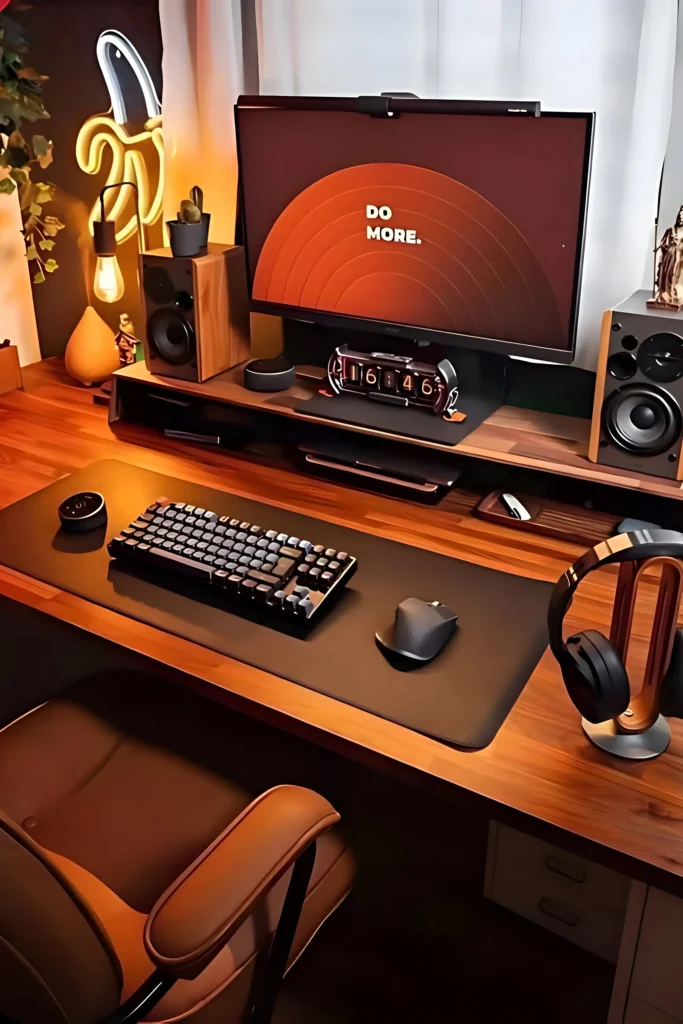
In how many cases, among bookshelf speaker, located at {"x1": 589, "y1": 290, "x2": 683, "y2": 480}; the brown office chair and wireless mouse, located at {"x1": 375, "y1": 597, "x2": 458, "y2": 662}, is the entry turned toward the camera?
1

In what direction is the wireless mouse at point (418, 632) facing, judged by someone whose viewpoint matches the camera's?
facing away from the viewer and to the right of the viewer

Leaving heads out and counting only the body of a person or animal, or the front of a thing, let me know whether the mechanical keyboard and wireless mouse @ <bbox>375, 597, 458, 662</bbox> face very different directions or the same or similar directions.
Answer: very different directions

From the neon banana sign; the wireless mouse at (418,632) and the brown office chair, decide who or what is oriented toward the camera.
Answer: the neon banana sign

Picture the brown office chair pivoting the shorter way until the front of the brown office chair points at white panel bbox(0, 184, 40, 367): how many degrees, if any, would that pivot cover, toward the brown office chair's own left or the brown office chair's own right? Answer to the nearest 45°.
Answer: approximately 45° to the brown office chair's own left

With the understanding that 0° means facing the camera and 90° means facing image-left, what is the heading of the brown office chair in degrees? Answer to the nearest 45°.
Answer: approximately 225°

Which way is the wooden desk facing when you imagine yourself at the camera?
facing the viewer and to the left of the viewer

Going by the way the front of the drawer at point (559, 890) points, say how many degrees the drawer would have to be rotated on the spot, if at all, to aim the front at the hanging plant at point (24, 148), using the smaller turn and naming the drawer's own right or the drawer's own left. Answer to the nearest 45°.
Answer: approximately 90° to the drawer's own right

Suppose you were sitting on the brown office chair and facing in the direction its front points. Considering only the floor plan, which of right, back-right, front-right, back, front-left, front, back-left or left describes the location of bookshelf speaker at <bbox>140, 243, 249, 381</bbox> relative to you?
front-left

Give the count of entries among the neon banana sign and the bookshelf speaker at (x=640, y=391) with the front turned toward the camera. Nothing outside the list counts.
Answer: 2

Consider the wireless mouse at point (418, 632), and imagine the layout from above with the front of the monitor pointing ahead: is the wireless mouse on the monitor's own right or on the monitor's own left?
on the monitor's own left

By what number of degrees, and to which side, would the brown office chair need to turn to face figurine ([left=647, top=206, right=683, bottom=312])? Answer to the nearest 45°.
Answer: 0° — it already faces it

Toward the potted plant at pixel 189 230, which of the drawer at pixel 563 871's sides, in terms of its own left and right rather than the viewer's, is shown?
right
